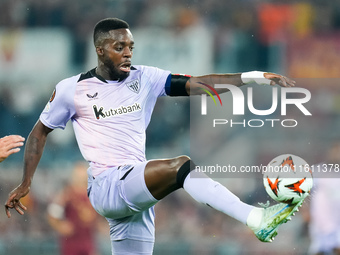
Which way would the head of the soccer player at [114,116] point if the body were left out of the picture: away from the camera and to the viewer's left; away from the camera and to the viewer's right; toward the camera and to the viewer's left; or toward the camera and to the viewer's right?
toward the camera and to the viewer's right

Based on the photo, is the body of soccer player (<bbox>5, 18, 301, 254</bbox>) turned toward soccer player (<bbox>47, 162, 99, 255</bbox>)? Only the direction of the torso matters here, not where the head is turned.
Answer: no

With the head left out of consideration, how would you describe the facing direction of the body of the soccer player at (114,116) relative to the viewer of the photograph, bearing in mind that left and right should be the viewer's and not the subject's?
facing the viewer and to the right of the viewer
